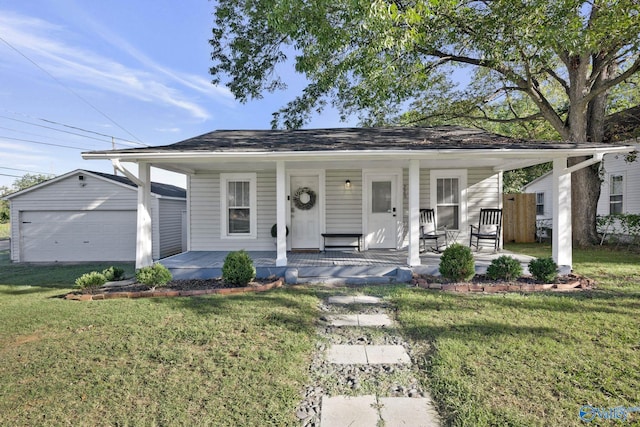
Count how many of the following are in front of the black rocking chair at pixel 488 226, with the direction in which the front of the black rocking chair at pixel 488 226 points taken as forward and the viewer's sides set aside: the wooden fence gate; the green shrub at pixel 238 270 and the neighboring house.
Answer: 1

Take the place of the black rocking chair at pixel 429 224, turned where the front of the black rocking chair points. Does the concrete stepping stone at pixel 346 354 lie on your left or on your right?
on your right

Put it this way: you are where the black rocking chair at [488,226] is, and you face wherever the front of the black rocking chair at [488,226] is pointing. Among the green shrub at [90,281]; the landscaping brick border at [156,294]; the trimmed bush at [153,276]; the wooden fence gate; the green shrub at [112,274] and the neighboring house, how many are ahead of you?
4

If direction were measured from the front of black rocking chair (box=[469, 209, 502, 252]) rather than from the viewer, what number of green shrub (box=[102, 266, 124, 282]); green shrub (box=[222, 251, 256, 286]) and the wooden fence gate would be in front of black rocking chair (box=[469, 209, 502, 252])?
2

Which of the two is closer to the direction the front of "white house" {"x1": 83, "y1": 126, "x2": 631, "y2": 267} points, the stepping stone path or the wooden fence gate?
the stepping stone path

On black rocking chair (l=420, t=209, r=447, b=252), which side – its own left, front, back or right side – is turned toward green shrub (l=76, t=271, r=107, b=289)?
right

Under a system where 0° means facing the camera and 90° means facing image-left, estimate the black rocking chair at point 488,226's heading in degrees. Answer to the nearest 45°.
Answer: approximately 45°

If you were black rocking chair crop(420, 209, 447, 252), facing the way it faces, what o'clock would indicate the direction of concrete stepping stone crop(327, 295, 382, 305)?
The concrete stepping stone is roughly at 2 o'clock from the black rocking chair.

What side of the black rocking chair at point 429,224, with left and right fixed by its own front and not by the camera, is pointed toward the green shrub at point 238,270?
right
